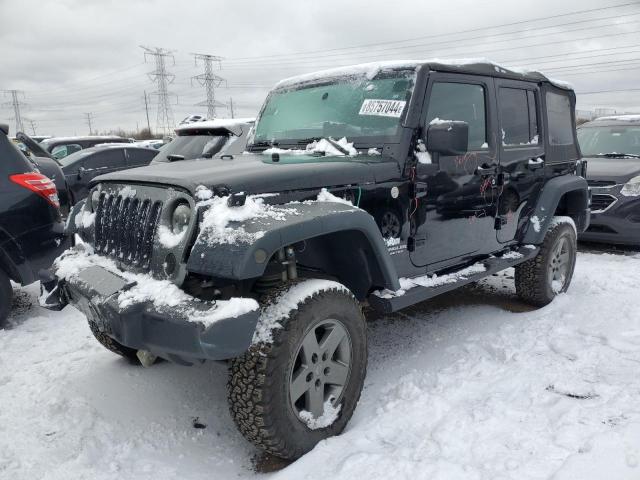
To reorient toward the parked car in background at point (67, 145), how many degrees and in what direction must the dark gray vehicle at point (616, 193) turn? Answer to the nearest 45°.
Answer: approximately 45° to its right

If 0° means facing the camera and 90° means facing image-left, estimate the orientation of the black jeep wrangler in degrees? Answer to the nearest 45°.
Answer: approximately 45°

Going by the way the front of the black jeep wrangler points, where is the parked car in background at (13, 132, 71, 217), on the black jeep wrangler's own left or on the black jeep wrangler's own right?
on the black jeep wrangler's own right

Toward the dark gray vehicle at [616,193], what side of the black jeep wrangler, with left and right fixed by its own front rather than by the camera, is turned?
back

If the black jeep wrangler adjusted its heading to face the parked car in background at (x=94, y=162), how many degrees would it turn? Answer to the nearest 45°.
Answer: approximately 90° to its right

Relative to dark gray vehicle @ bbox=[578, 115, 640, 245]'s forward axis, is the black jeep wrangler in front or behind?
in front

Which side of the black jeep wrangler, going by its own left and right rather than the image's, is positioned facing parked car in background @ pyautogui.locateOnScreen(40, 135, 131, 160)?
right

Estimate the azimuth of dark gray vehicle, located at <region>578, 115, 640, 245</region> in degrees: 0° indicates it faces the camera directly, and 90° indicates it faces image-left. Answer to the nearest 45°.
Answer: approximately 45°

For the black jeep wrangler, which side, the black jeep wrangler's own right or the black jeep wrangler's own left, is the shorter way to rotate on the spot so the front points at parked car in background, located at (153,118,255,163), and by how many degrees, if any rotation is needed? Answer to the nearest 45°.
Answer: approximately 135° to the black jeep wrangler's own right
